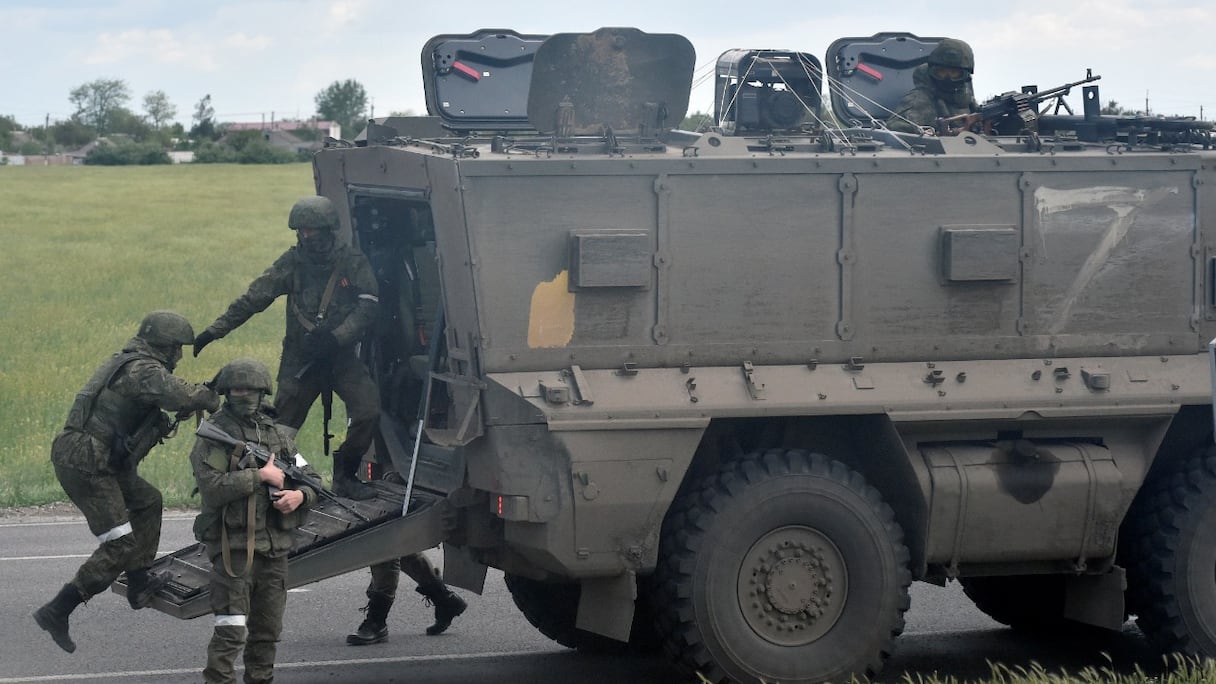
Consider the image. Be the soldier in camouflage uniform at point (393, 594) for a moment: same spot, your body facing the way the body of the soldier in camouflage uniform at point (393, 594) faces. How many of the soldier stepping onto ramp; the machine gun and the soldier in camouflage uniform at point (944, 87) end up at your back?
2

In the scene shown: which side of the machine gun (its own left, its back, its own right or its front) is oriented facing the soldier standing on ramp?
back

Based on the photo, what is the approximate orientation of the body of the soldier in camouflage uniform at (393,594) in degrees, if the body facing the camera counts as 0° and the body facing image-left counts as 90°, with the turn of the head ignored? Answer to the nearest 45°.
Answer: approximately 90°

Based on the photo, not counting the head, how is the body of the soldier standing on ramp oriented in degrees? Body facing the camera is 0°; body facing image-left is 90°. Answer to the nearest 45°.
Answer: approximately 0°

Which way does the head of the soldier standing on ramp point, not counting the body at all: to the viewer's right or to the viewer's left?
to the viewer's left

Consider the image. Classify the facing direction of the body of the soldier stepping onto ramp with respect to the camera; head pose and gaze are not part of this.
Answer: to the viewer's right

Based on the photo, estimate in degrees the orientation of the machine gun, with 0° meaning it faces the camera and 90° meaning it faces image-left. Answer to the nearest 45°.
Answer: approximately 270°

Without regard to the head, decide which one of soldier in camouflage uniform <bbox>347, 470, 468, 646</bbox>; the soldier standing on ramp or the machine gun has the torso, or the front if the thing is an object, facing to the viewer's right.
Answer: the machine gun

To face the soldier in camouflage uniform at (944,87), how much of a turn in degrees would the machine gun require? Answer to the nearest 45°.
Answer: approximately 135° to its left

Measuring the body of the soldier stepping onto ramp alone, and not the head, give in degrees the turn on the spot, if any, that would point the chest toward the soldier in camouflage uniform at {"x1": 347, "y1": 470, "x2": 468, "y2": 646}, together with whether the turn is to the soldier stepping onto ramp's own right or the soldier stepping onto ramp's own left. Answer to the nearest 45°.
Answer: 0° — they already face them
